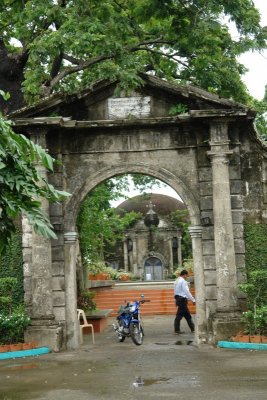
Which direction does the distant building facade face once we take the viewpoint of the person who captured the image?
facing the viewer

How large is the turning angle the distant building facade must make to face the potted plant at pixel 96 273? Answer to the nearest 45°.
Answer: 0° — it already faces it

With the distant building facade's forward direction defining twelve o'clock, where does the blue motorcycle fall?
The blue motorcycle is roughly at 12 o'clock from the distant building facade.

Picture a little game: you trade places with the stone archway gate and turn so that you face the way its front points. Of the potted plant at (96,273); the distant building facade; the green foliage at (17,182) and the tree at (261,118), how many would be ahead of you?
1

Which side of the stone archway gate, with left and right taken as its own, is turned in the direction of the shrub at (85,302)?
back

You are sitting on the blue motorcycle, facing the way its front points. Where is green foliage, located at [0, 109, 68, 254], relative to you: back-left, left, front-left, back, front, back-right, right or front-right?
front-right

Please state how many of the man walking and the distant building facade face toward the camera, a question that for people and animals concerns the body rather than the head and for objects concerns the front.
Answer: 1

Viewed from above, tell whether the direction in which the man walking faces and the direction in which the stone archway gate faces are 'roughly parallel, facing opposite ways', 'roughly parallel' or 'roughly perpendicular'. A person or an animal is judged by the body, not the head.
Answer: roughly perpendicular

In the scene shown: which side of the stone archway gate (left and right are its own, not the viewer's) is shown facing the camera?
front
